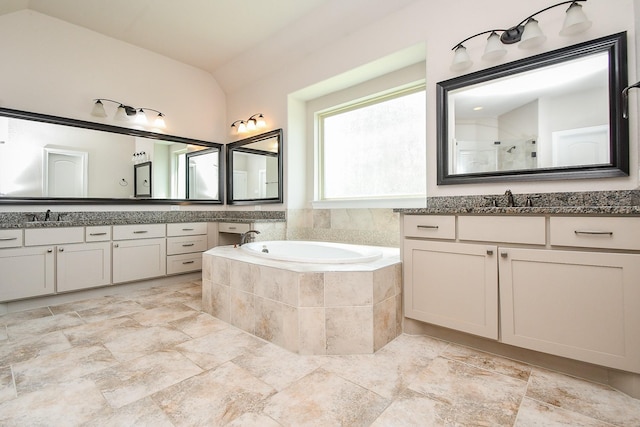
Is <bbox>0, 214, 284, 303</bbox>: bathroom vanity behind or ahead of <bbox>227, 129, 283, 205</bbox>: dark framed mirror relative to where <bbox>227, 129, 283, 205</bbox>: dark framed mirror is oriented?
ahead

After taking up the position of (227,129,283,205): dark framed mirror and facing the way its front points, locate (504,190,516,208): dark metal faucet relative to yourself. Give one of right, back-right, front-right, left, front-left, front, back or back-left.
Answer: left

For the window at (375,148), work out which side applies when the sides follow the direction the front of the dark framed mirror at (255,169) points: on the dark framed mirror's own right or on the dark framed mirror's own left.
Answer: on the dark framed mirror's own left

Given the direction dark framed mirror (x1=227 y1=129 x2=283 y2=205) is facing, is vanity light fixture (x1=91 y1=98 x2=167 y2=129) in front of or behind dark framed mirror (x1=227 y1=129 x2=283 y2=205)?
in front

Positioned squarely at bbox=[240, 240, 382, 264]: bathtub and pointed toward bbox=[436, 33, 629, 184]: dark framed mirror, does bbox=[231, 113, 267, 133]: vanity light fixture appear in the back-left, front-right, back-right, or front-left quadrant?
back-left

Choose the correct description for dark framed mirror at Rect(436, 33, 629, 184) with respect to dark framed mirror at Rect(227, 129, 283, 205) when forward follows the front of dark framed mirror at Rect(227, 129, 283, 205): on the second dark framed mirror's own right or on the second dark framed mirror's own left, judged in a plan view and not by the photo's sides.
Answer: on the second dark framed mirror's own left

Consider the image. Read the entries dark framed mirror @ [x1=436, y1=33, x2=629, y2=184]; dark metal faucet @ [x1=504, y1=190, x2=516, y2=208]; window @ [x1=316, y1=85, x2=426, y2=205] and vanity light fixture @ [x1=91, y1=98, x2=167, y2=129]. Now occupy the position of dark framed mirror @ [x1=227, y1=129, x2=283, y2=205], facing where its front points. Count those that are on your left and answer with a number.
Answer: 3
